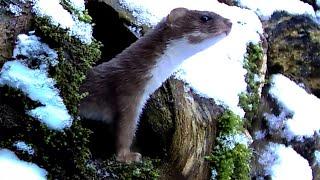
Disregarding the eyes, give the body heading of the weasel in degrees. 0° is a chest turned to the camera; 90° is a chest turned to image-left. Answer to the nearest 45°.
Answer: approximately 270°

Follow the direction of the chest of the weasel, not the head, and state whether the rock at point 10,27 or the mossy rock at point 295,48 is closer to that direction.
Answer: the mossy rock

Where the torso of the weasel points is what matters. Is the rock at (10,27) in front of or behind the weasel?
behind
